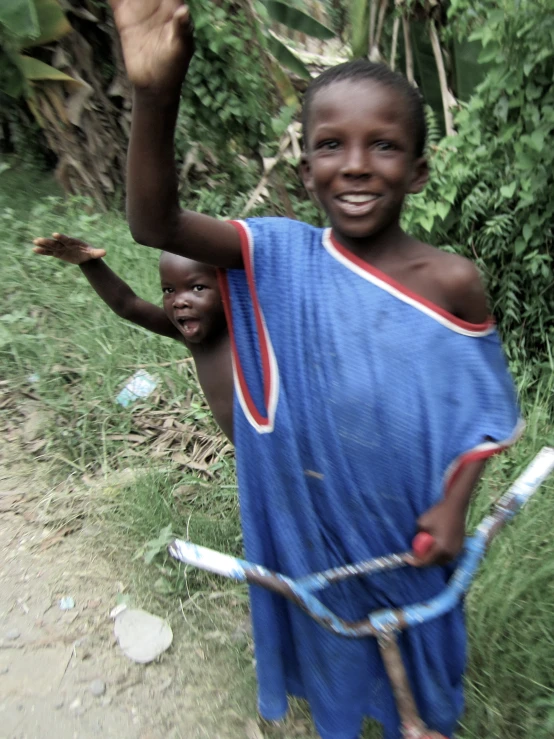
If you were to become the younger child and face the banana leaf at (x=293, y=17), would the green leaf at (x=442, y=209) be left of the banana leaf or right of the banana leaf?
right

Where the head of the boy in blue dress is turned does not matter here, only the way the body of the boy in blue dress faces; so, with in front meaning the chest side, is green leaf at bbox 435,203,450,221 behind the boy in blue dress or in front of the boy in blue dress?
behind

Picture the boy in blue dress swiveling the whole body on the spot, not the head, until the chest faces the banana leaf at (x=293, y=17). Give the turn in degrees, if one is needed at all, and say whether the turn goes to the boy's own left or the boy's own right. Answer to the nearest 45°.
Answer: approximately 180°

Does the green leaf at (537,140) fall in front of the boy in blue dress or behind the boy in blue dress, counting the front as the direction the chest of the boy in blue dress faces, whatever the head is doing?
behind

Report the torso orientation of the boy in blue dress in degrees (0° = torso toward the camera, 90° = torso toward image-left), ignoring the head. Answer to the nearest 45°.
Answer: approximately 0°

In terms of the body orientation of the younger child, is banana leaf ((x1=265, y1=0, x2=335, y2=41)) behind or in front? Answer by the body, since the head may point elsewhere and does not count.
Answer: behind

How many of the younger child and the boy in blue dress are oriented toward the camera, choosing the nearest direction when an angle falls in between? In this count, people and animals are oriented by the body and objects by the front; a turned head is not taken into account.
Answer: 2

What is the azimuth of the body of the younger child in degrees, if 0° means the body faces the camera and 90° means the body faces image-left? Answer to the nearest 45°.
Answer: approximately 0°

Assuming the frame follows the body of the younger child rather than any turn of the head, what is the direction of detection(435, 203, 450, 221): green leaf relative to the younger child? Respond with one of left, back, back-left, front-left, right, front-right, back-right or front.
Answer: back-left
